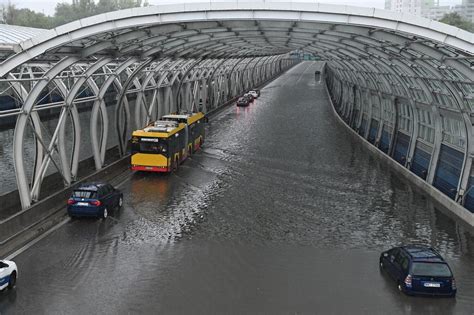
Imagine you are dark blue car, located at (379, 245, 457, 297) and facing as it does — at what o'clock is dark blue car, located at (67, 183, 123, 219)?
dark blue car, located at (67, 183, 123, 219) is roughly at 11 o'clock from dark blue car, located at (379, 245, 457, 297).

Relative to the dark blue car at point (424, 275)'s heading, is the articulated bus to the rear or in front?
in front

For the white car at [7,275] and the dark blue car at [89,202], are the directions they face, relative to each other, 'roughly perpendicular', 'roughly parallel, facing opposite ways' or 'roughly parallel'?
roughly parallel

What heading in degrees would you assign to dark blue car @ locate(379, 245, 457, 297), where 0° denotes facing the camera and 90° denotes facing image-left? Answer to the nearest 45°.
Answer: approximately 135°

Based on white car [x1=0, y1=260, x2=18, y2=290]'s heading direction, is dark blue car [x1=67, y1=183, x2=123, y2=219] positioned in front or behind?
in front

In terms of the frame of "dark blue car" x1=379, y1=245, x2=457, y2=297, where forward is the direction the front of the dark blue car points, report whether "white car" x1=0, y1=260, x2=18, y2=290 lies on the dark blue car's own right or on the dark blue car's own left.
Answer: on the dark blue car's own left

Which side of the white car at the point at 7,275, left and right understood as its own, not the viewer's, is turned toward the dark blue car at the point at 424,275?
right
